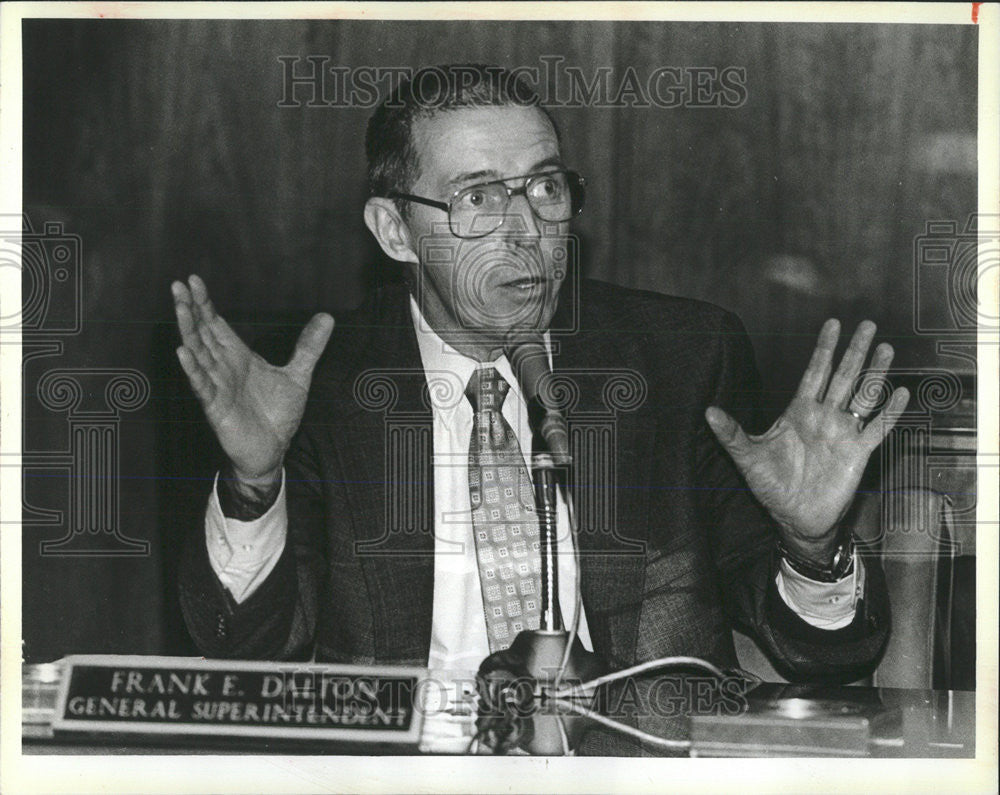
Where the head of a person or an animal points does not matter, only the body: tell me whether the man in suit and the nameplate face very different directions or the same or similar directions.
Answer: same or similar directions

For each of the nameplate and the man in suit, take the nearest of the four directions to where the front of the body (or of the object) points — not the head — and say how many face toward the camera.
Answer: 2

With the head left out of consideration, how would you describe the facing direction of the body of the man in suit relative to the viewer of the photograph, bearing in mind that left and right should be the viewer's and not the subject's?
facing the viewer

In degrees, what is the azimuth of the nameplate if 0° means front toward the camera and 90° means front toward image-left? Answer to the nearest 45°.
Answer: approximately 0°

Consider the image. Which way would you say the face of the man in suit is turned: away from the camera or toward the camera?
toward the camera
